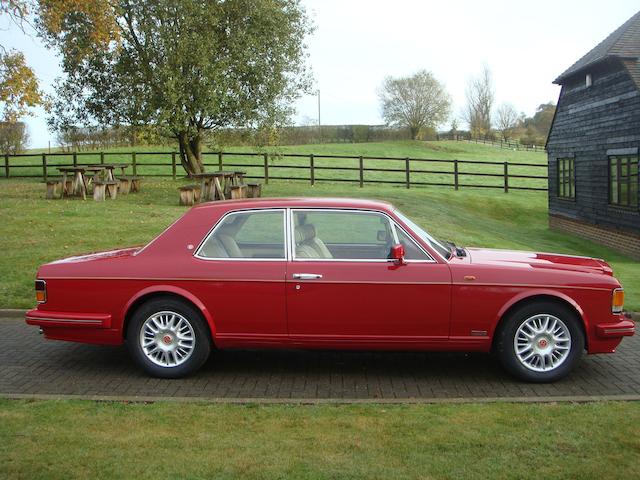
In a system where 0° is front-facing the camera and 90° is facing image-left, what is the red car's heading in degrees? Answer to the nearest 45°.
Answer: approximately 270°

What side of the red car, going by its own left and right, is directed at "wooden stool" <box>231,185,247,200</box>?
left

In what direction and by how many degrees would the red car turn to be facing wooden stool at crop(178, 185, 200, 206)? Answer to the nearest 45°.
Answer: approximately 90° to its left

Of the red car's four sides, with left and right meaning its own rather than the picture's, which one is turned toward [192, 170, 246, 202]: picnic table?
left

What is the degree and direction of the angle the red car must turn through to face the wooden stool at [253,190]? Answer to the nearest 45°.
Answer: approximately 90° to its left

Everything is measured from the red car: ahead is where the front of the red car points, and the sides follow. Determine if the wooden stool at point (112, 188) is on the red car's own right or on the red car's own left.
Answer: on the red car's own left
